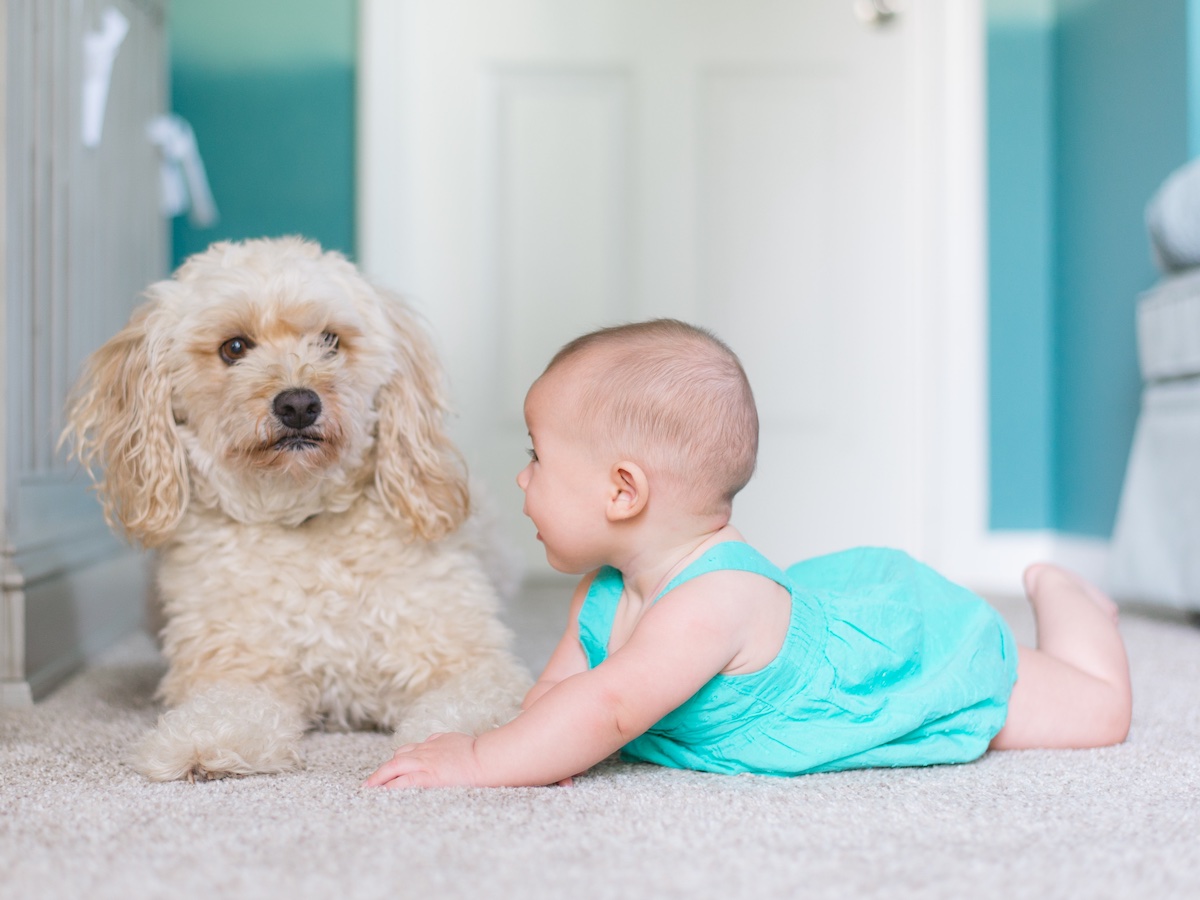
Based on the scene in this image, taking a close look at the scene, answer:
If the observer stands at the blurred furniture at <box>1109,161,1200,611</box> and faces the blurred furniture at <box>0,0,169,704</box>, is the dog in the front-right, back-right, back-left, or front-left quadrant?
front-left

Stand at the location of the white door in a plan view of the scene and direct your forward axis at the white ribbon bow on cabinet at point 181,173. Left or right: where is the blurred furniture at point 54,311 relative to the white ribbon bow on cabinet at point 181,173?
left

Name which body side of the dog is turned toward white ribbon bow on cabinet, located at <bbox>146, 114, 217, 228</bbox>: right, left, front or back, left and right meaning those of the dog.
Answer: back

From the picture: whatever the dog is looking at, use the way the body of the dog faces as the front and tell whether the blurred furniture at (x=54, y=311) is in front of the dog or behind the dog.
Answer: behind

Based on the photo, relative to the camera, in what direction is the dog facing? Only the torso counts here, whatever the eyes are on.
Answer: toward the camera
